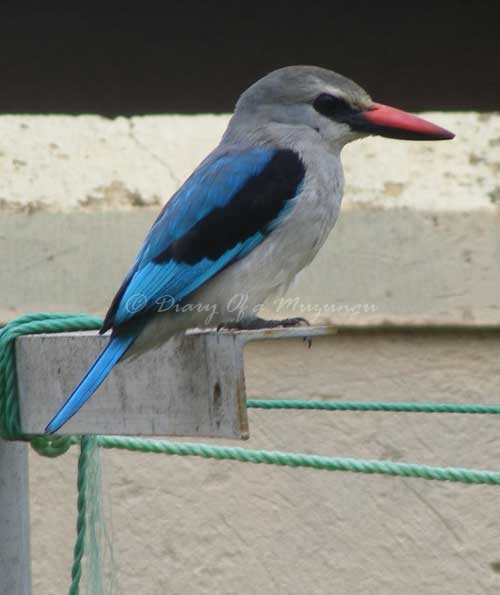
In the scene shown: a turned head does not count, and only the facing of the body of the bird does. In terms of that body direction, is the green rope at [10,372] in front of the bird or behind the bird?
behind

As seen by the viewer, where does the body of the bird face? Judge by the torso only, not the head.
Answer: to the viewer's right
